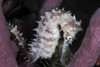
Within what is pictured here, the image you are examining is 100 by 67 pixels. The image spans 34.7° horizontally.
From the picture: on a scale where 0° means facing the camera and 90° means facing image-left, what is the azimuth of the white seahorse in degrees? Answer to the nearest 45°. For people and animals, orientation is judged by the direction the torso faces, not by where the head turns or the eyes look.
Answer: approximately 270°
